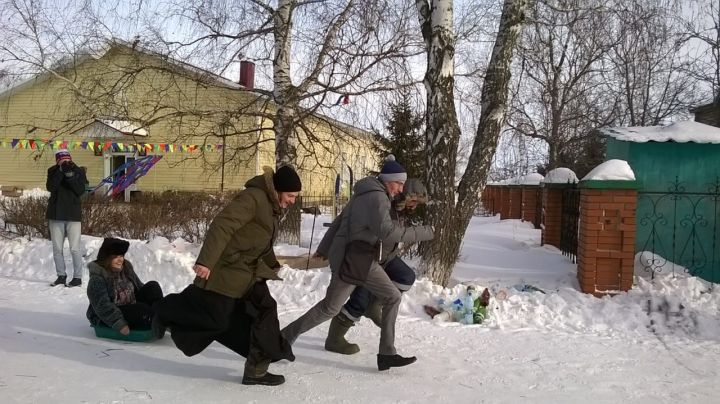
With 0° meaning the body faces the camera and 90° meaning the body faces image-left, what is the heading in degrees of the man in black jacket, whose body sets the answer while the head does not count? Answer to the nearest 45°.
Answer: approximately 0°

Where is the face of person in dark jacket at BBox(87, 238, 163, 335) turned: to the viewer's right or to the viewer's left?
to the viewer's right

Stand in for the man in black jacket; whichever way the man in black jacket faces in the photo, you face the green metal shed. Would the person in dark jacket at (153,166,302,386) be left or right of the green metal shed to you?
right
